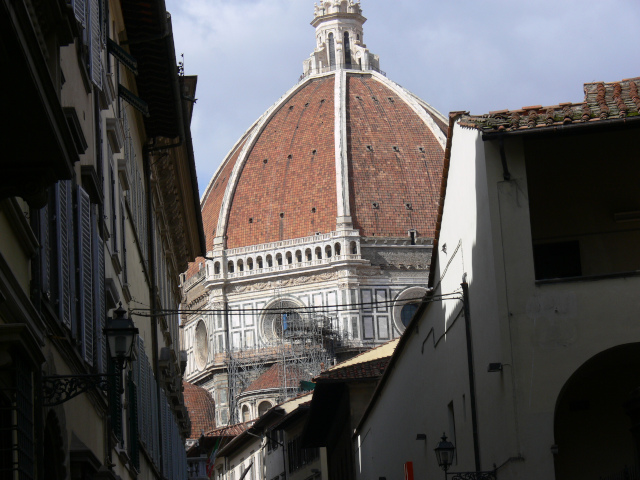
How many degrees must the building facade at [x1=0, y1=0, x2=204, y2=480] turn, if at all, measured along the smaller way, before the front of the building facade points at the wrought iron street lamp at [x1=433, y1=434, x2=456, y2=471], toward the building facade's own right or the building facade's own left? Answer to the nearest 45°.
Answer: approximately 45° to the building facade's own left

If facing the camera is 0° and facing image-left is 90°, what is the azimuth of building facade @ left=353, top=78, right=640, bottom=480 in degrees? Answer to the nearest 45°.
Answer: approximately 0°

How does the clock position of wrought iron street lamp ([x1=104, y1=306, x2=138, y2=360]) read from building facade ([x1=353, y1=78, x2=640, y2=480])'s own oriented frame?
The wrought iron street lamp is roughly at 1 o'clock from the building facade.

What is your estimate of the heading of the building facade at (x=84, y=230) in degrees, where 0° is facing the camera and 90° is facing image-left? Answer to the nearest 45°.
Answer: approximately 270°
